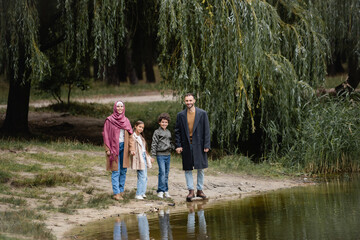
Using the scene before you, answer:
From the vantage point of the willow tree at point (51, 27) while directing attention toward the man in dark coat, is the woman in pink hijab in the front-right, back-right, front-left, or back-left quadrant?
front-right

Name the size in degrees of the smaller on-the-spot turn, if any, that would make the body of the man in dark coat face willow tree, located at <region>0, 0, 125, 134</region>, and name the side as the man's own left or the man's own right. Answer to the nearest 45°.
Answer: approximately 135° to the man's own right

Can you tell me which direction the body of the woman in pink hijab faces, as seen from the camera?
toward the camera

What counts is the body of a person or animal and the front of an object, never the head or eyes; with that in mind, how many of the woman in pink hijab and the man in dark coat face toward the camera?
2

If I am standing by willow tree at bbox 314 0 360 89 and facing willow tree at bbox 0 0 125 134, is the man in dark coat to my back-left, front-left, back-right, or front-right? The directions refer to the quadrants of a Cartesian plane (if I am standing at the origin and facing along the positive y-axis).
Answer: front-left

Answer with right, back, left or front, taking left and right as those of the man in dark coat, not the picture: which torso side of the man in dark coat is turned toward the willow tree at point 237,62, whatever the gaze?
back

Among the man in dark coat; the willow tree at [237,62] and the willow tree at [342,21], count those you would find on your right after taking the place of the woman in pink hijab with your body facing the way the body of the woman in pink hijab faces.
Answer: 0

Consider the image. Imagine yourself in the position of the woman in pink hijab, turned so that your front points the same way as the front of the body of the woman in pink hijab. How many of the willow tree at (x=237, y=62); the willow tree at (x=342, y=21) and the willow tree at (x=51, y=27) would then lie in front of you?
0

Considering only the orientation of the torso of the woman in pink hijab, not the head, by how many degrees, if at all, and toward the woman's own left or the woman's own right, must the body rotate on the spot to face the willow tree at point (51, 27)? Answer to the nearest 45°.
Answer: approximately 180°

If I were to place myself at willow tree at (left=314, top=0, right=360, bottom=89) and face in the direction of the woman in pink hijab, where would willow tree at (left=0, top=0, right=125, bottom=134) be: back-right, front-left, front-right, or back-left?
front-right

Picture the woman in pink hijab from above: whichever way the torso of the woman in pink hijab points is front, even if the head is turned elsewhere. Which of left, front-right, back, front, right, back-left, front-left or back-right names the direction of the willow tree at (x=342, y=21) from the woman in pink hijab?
back-left

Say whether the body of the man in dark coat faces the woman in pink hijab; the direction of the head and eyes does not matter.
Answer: no

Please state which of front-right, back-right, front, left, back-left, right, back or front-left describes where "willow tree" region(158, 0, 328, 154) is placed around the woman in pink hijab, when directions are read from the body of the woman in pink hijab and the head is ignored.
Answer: back-left

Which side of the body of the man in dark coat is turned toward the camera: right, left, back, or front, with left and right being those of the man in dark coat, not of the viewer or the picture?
front

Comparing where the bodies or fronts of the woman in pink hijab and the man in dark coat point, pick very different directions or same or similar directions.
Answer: same or similar directions
